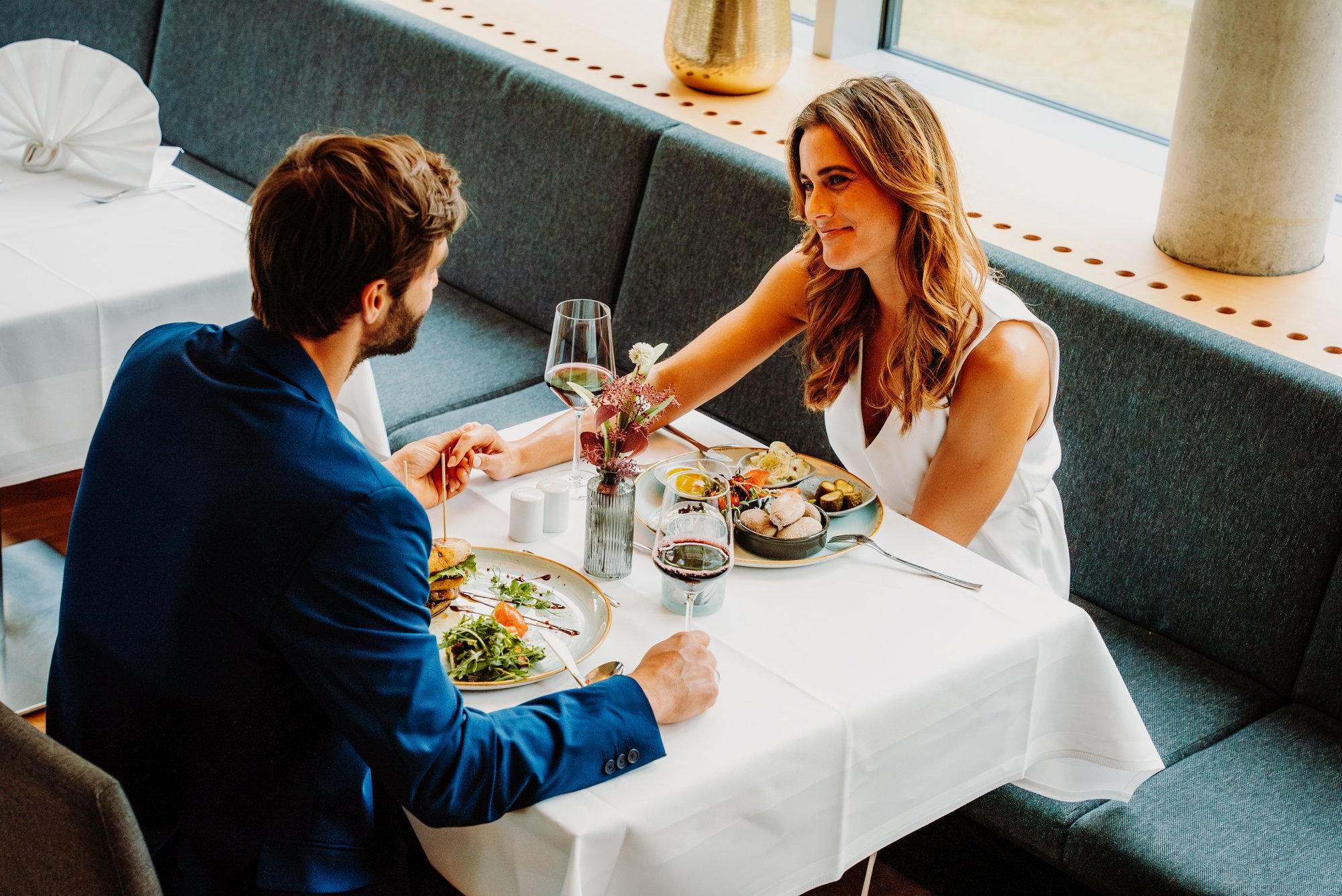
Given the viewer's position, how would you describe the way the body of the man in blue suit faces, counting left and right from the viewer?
facing away from the viewer and to the right of the viewer

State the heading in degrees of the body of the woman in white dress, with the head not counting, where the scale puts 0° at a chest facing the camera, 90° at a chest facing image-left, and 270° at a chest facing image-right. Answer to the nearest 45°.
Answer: approximately 45°

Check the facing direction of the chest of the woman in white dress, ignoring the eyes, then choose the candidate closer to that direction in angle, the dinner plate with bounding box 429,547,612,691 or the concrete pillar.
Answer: the dinner plate

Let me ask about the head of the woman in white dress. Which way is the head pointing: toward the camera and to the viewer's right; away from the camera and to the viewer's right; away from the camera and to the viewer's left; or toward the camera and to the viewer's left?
toward the camera and to the viewer's left

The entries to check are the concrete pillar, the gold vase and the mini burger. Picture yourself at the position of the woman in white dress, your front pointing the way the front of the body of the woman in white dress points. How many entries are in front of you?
1

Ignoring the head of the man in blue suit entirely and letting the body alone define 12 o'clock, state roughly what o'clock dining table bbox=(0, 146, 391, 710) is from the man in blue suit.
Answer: The dining table is roughly at 10 o'clock from the man in blue suit.

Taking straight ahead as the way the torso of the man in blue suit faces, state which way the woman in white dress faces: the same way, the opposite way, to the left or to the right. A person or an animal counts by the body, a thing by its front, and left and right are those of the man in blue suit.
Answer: the opposite way
